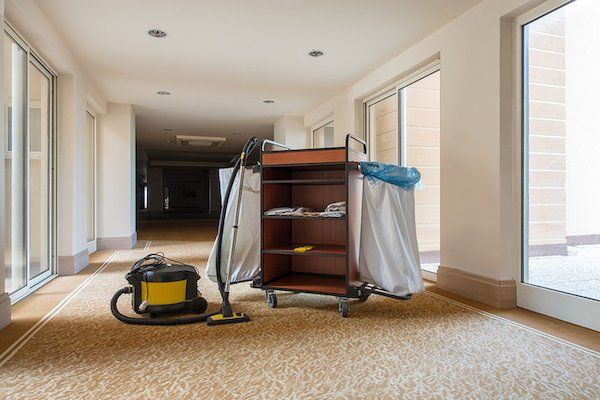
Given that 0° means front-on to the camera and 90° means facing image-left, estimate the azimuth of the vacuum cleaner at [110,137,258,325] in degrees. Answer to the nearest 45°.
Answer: approximately 90°

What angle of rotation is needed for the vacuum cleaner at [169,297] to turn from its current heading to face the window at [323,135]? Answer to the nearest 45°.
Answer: approximately 135° to its right

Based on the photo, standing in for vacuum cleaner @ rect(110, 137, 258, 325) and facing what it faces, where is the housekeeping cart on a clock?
The housekeeping cart is roughly at 6 o'clock from the vacuum cleaner.

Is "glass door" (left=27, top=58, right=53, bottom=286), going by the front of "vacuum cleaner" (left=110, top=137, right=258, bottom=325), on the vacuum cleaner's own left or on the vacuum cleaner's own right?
on the vacuum cleaner's own right

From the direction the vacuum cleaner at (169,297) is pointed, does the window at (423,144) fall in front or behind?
behind
